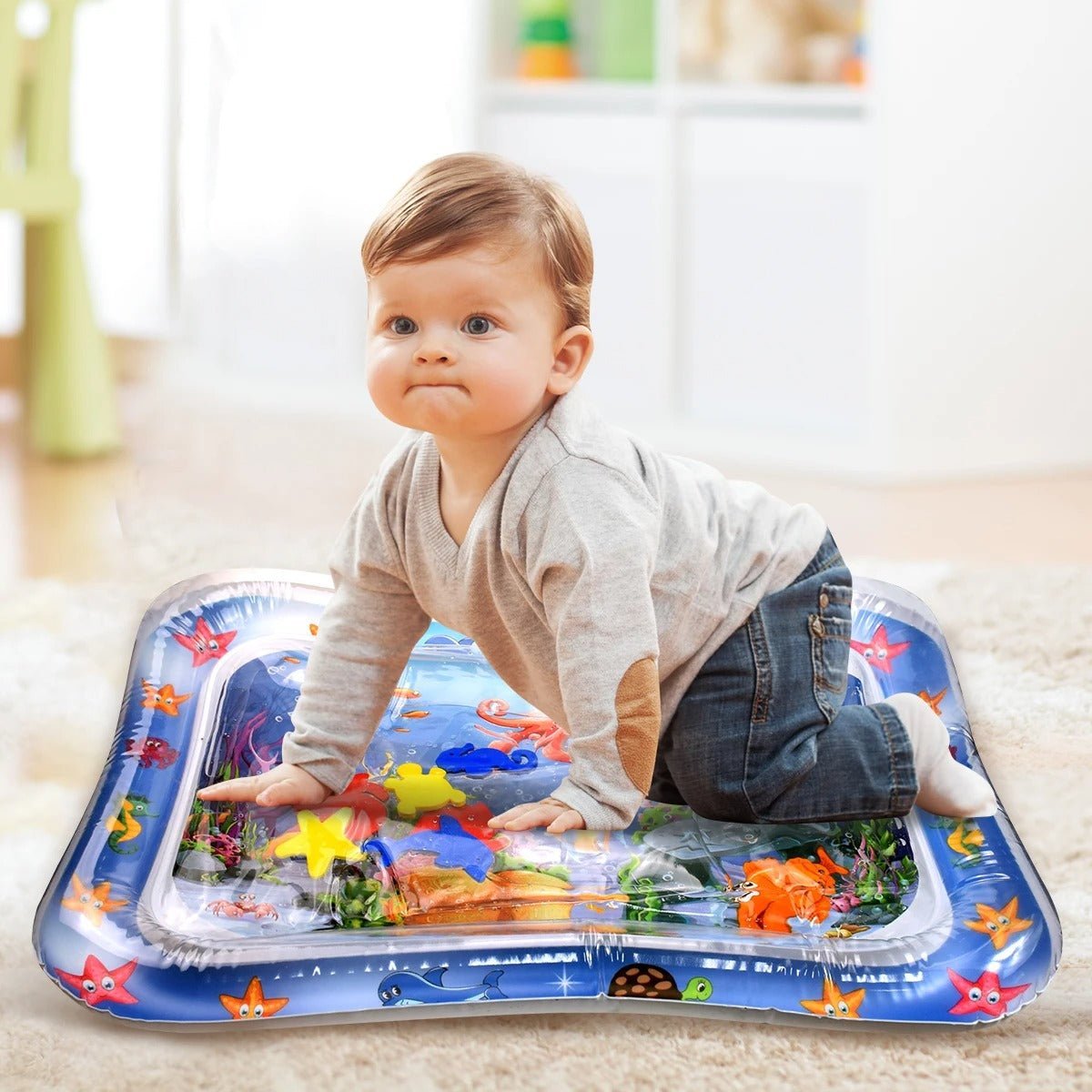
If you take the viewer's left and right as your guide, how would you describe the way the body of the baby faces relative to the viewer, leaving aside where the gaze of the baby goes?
facing the viewer and to the left of the viewer

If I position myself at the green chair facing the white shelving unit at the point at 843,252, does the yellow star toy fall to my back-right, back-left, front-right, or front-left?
front-right

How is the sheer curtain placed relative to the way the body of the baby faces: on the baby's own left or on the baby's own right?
on the baby's own right
